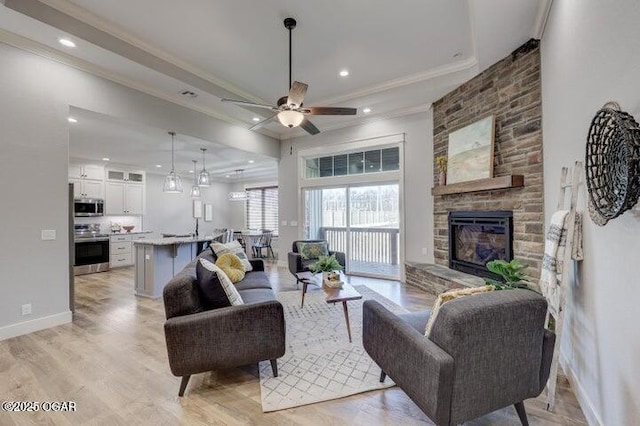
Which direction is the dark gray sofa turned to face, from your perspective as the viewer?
facing to the right of the viewer

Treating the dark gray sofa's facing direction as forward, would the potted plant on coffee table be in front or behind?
in front

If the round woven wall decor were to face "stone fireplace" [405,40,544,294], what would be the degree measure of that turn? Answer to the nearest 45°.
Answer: approximately 90° to its right

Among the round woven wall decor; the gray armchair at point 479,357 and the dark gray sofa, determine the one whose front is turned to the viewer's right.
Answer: the dark gray sofa

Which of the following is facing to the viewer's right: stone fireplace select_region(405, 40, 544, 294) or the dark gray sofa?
the dark gray sofa

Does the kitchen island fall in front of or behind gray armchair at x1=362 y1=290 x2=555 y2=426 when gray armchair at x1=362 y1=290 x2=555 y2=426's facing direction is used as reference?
in front

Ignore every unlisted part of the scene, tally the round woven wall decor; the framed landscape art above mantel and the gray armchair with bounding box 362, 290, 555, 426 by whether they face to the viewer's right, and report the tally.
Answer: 0

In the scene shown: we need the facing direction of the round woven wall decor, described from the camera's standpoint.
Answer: facing the viewer and to the left of the viewer

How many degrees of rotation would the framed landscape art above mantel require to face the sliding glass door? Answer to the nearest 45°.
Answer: approximately 90° to its right

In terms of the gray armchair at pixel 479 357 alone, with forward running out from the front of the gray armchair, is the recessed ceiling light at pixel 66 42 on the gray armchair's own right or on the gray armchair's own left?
on the gray armchair's own left

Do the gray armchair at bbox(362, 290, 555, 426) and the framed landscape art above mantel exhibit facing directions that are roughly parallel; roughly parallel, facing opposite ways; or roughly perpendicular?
roughly perpendicular

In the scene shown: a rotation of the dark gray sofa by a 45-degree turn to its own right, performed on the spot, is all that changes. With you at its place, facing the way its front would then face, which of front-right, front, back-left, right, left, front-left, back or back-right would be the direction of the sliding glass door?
left

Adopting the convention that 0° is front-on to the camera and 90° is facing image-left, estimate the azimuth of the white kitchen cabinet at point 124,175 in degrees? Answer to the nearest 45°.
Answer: approximately 315°

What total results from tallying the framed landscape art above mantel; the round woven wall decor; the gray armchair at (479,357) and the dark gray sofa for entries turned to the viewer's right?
1

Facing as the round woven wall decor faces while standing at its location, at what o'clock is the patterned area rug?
The patterned area rug is roughly at 1 o'clock from the round woven wall decor.
